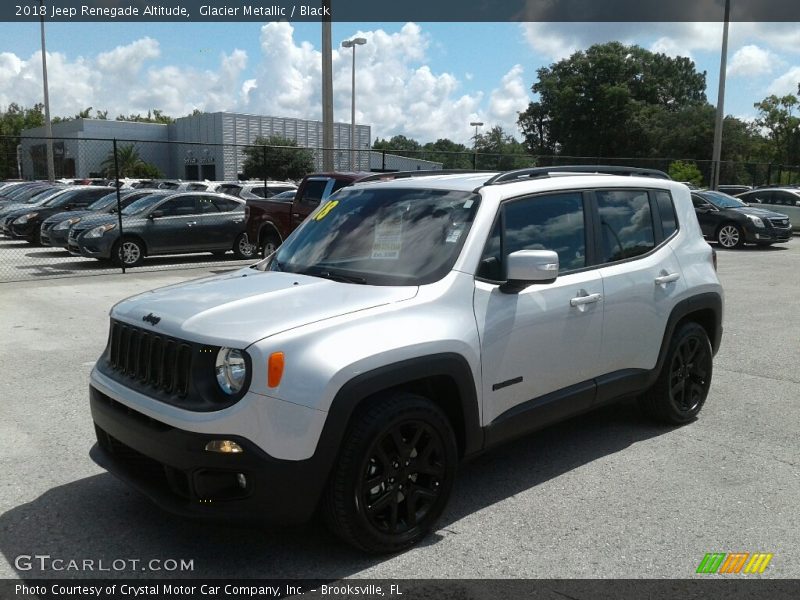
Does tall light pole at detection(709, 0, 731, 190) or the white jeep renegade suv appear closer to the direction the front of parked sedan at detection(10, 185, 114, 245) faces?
the white jeep renegade suv

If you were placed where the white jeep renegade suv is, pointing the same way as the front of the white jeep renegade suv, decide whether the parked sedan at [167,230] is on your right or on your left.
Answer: on your right

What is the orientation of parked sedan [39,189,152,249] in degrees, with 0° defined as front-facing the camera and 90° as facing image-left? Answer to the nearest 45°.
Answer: approximately 45°

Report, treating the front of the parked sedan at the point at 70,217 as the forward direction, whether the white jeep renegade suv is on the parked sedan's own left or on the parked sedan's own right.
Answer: on the parked sedan's own left

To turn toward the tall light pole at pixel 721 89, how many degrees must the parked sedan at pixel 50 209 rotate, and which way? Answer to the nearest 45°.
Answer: approximately 135° to its left

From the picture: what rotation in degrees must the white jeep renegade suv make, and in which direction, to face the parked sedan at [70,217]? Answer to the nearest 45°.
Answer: approximately 90° to its right

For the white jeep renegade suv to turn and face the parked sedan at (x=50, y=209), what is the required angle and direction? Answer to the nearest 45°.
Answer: approximately 90° to its right

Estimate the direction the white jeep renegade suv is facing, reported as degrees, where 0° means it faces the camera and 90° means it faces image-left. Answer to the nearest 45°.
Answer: approximately 45°
